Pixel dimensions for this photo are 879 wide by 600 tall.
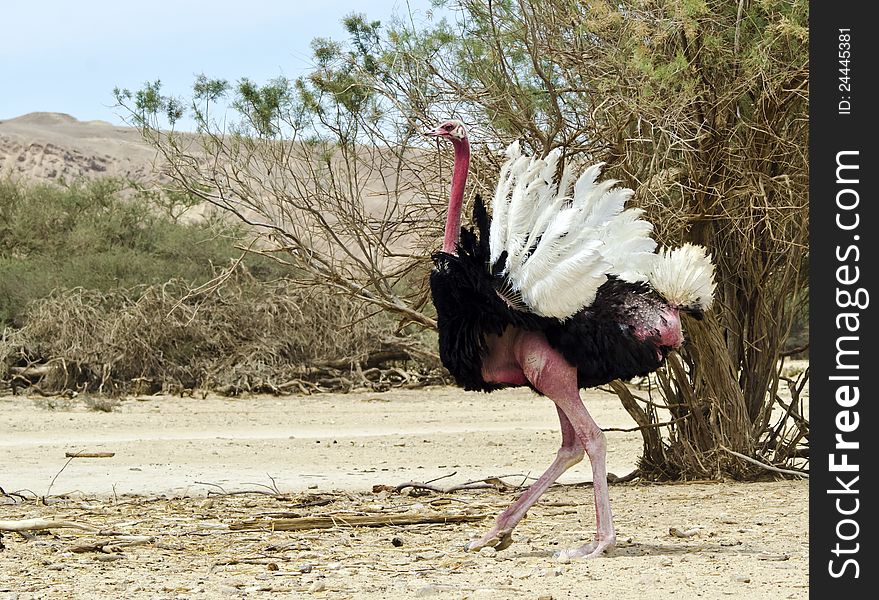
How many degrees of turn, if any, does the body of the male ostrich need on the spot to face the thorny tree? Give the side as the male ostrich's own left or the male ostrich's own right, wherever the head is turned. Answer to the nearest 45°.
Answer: approximately 90° to the male ostrich's own right

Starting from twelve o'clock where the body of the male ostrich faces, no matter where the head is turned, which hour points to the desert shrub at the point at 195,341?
The desert shrub is roughly at 2 o'clock from the male ostrich.

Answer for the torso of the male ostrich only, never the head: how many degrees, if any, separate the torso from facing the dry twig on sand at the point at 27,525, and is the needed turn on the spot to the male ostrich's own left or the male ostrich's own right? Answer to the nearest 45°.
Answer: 0° — it already faces it

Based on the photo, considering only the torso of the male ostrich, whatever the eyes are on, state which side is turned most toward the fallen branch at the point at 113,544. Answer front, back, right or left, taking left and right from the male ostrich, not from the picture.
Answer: front

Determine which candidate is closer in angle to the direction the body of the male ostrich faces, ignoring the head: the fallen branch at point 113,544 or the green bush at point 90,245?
the fallen branch

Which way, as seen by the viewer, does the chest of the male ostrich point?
to the viewer's left

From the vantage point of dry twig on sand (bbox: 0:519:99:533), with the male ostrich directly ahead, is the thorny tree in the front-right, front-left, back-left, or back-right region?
front-left
